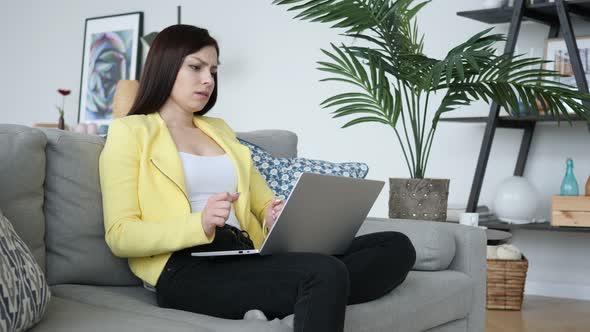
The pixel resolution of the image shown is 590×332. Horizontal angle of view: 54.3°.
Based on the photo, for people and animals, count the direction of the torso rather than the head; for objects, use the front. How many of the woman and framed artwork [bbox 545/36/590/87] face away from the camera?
0

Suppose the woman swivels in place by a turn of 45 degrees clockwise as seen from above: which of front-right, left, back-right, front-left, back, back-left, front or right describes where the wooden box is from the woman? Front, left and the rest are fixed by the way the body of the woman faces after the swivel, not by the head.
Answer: back-left

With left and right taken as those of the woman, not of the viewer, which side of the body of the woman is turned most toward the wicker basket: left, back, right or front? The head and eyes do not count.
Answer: left

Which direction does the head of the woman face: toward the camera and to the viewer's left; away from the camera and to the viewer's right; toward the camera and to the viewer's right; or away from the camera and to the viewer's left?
toward the camera and to the viewer's right

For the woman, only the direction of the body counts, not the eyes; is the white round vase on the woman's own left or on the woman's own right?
on the woman's own left

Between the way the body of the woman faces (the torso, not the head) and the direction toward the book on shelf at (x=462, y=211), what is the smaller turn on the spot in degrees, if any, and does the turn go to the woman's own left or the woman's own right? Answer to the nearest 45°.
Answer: approximately 90° to the woman's own left

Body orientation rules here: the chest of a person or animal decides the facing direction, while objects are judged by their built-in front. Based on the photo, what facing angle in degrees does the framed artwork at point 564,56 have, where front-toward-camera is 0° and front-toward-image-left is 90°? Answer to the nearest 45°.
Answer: approximately 0°

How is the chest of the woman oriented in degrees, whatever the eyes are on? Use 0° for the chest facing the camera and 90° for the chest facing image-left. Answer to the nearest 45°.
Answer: approximately 315°

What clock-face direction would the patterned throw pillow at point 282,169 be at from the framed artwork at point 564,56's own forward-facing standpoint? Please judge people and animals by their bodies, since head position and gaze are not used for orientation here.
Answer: The patterned throw pillow is roughly at 1 o'clock from the framed artwork.

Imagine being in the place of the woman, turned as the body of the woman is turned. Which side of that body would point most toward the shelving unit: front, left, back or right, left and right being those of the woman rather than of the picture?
left
